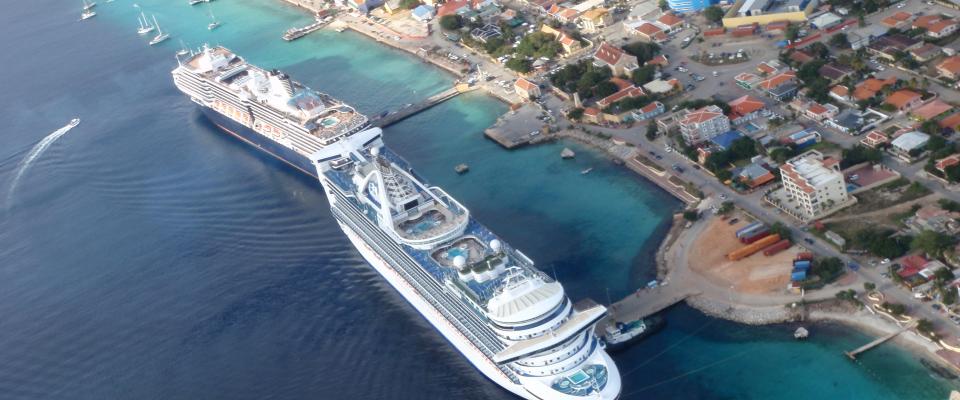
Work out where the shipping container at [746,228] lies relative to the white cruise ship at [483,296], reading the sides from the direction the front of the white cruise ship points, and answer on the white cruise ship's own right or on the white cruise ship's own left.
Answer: on the white cruise ship's own left

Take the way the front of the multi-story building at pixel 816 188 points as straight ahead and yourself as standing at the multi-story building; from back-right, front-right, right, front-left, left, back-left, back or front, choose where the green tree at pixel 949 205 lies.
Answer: back-left

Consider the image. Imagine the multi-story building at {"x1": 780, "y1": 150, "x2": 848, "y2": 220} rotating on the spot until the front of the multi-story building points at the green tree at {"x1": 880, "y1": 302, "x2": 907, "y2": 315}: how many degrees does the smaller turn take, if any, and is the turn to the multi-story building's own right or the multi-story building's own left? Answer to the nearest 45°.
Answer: approximately 90° to the multi-story building's own left

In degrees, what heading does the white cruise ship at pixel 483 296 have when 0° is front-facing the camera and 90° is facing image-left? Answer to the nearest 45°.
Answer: approximately 315°

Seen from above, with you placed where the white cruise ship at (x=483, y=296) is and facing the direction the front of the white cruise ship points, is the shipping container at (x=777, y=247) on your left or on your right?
on your left

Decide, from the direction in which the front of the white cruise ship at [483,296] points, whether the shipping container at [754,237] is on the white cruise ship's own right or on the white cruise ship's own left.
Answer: on the white cruise ship's own left

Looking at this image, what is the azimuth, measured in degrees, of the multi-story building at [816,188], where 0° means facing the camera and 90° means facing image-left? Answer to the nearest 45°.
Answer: approximately 45°
